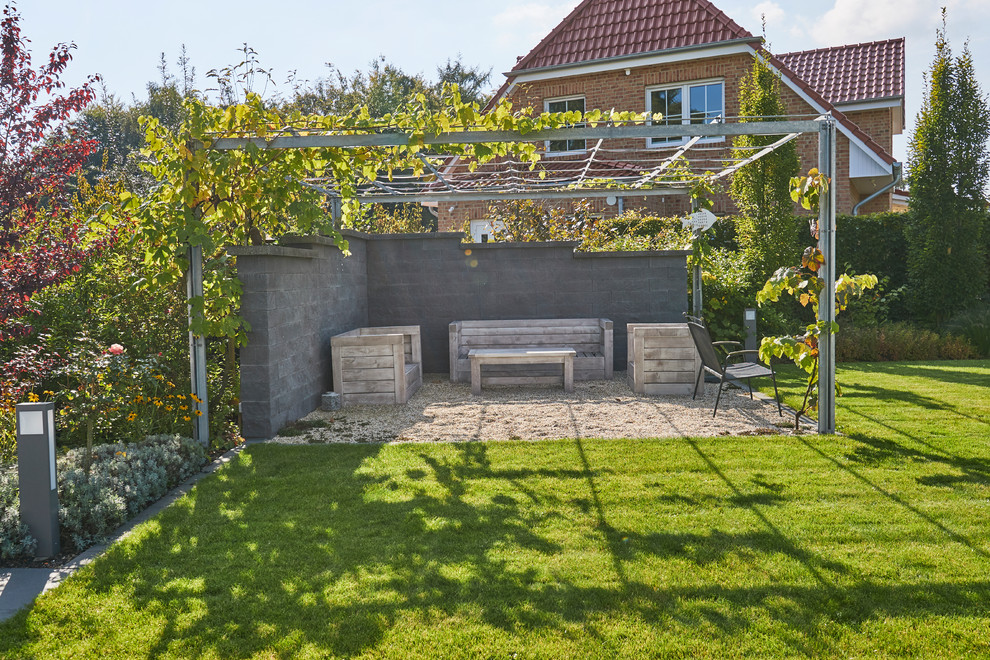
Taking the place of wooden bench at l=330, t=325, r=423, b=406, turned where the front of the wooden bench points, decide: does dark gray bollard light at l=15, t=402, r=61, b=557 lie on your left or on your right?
on your right

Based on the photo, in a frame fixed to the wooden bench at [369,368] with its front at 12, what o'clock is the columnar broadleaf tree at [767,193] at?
The columnar broadleaf tree is roughly at 11 o'clock from the wooden bench.

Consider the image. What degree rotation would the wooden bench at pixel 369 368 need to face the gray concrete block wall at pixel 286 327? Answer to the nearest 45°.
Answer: approximately 135° to its right

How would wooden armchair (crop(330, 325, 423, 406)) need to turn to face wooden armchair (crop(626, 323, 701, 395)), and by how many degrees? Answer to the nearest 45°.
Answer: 0° — it already faces it

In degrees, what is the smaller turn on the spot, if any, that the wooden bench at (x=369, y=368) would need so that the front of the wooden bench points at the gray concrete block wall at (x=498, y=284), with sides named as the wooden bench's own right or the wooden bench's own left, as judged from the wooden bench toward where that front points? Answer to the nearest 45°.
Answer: approximately 45° to the wooden bench's own left

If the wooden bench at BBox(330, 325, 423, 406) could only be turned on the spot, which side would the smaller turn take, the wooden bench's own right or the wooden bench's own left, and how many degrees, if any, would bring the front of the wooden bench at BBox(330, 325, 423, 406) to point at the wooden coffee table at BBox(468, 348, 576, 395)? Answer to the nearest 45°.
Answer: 0° — it already faces it

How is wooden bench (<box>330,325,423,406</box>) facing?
to the viewer's right

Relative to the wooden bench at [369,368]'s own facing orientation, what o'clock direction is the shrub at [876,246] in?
The shrub is roughly at 11 o'clock from the wooden bench.

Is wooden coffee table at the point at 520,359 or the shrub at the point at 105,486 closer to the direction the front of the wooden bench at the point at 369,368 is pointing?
the wooden coffee table
